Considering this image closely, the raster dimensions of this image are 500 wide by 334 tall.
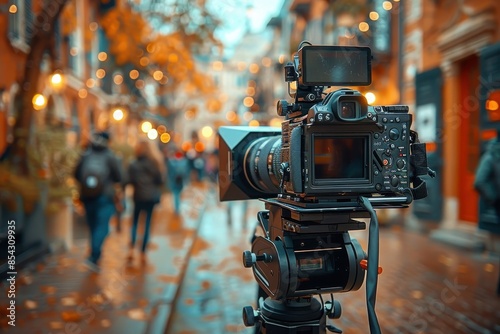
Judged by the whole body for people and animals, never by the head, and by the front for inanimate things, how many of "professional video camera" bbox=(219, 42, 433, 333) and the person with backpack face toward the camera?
0

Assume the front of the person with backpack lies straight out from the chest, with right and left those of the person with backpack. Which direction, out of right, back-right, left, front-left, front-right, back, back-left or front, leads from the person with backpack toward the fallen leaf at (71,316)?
back

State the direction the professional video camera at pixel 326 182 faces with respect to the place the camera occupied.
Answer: facing away from the viewer and to the left of the viewer

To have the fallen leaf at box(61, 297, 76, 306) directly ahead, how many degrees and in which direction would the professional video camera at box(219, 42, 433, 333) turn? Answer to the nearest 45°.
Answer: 0° — it already faces it

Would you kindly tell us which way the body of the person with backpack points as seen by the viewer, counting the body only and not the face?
away from the camera

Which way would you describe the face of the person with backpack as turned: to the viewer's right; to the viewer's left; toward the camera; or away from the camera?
away from the camera

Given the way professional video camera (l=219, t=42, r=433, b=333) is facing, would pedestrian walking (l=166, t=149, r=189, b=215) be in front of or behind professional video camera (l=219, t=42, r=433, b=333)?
in front

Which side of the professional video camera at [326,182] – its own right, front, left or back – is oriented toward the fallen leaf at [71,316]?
front
